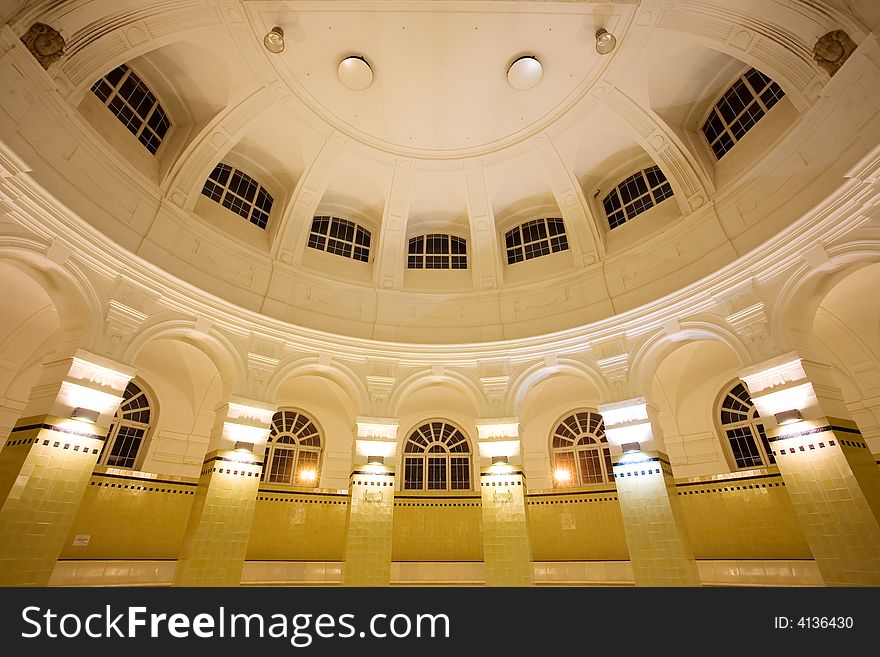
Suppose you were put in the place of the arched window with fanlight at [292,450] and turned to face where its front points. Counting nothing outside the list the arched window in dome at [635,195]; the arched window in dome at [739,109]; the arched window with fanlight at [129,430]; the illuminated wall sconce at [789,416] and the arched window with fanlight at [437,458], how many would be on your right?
1

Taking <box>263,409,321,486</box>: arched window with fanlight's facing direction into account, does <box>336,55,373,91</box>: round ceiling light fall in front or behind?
in front

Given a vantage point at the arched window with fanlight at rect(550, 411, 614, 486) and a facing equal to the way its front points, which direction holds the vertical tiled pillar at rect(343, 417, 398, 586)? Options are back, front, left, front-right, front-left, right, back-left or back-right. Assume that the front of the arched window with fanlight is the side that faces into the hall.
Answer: front-right

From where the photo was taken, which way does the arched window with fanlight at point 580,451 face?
toward the camera

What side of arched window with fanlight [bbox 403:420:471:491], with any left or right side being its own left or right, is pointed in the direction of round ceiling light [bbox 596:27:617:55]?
front

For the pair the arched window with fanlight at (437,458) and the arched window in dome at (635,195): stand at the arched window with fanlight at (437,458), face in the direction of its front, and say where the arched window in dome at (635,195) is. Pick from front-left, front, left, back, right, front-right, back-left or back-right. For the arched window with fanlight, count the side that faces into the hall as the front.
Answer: front-left

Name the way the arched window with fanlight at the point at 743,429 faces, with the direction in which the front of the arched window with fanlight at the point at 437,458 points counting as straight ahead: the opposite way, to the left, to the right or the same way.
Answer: to the right

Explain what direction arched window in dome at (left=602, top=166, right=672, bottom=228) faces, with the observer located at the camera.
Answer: facing the viewer and to the left of the viewer

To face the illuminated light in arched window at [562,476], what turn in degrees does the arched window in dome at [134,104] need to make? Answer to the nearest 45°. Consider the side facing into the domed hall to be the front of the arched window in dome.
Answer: approximately 45° to its left

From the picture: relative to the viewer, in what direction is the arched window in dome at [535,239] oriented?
toward the camera

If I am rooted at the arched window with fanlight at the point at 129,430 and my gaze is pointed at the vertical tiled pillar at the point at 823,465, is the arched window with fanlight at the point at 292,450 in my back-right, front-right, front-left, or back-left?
front-left

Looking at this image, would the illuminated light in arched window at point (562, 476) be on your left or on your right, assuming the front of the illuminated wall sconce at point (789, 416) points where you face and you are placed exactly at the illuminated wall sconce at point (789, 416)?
on your right

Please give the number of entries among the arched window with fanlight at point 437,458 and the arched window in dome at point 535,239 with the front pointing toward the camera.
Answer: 2

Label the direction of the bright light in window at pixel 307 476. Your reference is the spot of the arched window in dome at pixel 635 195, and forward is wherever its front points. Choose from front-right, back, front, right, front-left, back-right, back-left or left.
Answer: front-right

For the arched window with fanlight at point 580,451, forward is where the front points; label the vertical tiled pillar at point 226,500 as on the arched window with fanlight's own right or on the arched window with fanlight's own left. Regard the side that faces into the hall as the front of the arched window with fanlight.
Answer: on the arched window with fanlight's own right

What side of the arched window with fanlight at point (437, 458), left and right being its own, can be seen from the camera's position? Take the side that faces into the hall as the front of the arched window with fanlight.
front

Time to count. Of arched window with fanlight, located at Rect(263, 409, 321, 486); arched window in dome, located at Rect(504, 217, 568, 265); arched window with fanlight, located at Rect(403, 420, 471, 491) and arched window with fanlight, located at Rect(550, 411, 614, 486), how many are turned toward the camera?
4

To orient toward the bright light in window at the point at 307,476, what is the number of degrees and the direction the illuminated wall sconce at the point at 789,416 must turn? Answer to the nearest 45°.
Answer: approximately 45° to its right
